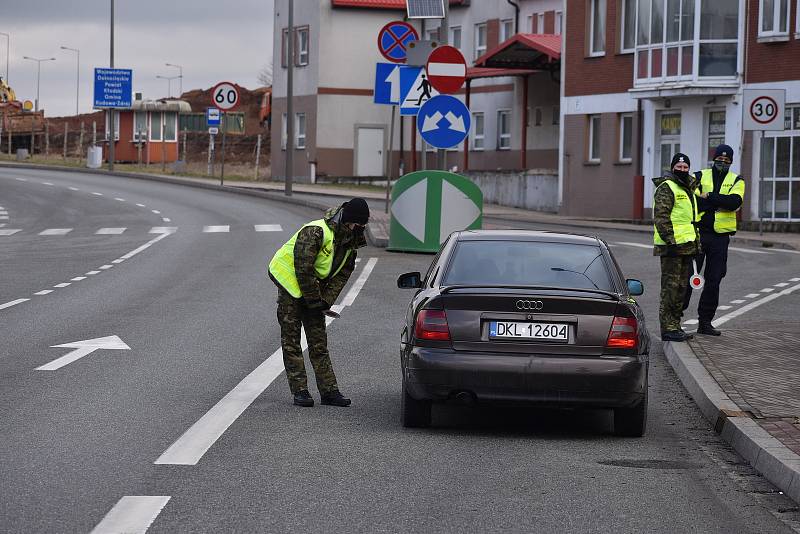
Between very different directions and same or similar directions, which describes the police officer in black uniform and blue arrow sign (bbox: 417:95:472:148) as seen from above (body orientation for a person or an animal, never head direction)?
same or similar directions

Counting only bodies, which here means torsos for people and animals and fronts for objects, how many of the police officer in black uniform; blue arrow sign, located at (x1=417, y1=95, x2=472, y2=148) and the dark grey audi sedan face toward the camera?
2

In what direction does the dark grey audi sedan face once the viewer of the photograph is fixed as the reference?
facing away from the viewer

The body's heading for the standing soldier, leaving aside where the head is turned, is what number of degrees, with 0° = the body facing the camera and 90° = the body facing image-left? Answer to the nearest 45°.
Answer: approximately 315°

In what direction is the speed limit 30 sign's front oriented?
toward the camera

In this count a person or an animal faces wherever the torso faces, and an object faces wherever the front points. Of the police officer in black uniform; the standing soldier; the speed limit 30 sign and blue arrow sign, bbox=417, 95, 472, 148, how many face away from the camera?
0

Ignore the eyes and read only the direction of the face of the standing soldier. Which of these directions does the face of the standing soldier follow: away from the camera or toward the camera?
toward the camera

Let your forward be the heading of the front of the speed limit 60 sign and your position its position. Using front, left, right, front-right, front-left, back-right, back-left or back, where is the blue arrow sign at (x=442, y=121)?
front

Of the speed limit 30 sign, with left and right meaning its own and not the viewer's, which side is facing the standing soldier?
front

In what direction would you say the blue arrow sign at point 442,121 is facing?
toward the camera

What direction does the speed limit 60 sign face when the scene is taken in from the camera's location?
facing the viewer
